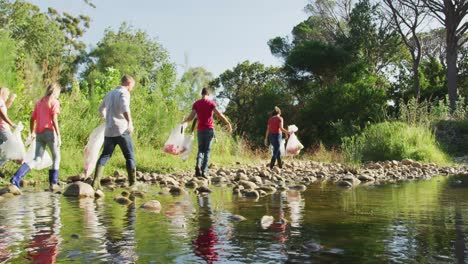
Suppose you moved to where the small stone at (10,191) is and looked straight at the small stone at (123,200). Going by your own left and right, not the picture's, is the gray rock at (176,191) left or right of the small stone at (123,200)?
left

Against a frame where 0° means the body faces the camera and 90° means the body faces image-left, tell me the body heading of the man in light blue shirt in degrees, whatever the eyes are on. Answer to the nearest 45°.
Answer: approximately 225°

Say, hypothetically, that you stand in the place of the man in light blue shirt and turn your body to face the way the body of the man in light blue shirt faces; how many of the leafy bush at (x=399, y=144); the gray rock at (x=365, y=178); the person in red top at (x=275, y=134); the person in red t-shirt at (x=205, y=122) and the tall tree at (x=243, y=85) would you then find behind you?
0

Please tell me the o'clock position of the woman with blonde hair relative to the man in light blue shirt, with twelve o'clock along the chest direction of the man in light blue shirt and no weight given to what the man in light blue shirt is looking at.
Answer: The woman with blonde hair is roughly at 8 o'clock from the man in light blue shirt.

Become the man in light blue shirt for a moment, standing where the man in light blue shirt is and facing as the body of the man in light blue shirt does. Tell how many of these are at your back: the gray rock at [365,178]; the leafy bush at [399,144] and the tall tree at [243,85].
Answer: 0

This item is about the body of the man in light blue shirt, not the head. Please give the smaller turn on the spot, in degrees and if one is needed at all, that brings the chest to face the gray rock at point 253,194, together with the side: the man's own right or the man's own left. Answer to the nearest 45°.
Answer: approximately 90° to the man's own right

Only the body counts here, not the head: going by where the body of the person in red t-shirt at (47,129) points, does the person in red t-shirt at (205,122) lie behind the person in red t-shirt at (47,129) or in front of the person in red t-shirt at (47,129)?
in front

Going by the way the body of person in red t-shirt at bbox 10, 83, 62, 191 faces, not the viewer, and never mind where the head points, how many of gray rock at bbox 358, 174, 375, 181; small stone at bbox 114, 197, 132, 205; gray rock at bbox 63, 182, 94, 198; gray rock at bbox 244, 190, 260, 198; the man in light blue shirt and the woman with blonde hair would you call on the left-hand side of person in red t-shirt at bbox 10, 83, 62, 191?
1

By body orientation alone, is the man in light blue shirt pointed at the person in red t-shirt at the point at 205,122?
yes

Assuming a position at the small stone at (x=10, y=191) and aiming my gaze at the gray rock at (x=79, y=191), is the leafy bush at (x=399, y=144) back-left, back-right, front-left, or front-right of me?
front-left

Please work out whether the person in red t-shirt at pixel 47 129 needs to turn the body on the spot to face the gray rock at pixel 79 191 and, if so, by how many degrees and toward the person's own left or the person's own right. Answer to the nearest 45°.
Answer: approximately 135° to the person's own right

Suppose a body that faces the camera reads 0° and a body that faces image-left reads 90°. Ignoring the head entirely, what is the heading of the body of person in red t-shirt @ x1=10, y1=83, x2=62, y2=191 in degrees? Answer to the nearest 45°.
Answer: approximately 225°

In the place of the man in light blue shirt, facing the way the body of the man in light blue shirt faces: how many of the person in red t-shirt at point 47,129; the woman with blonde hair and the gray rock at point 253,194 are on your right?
1

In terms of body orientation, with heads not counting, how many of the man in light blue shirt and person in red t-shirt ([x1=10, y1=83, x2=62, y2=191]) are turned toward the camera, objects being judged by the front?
0

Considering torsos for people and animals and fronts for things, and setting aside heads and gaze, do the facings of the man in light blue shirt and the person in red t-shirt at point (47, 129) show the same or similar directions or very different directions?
same or similar directions
